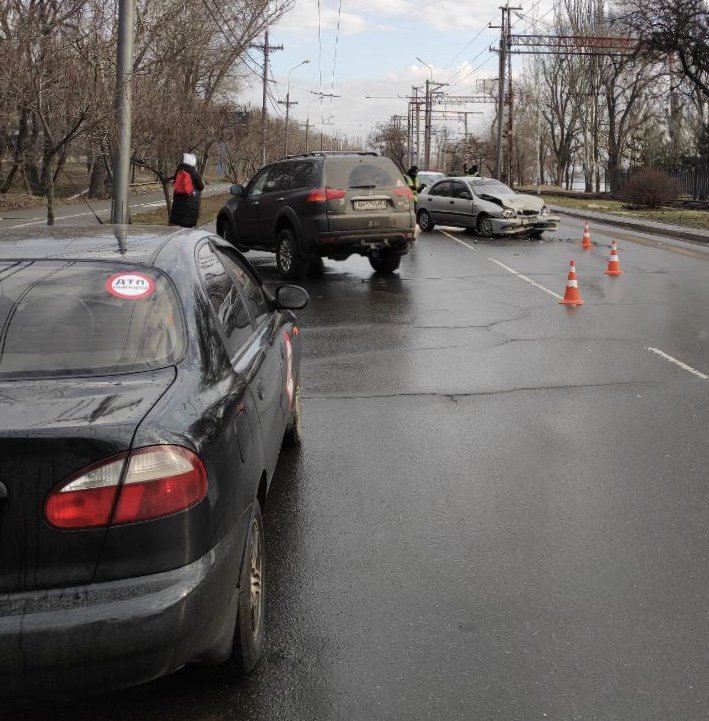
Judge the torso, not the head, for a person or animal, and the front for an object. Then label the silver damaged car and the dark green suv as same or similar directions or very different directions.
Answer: very different directions

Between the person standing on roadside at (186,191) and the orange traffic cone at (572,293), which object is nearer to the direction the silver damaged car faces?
the orange traffic cone

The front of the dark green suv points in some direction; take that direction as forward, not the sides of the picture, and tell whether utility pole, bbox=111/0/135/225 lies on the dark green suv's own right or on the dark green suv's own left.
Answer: on the dark green suv's own left

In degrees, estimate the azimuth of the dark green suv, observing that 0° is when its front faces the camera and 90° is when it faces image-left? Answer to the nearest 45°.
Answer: approximately 135°

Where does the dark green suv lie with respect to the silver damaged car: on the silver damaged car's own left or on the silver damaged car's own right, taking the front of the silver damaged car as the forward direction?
on the silver damaged car's own right

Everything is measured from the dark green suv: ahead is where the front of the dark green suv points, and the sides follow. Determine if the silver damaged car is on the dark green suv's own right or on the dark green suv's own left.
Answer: on the dark green suv's own right

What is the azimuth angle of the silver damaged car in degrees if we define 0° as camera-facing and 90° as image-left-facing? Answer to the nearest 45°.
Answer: approximately 315°

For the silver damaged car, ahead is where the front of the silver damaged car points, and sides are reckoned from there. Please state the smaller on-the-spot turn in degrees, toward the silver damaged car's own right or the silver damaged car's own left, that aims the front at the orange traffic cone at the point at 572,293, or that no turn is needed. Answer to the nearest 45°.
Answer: approximately 45° to the silver damaged car's own right

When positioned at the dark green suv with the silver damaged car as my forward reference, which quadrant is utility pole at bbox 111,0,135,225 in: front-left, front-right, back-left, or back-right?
back-left
